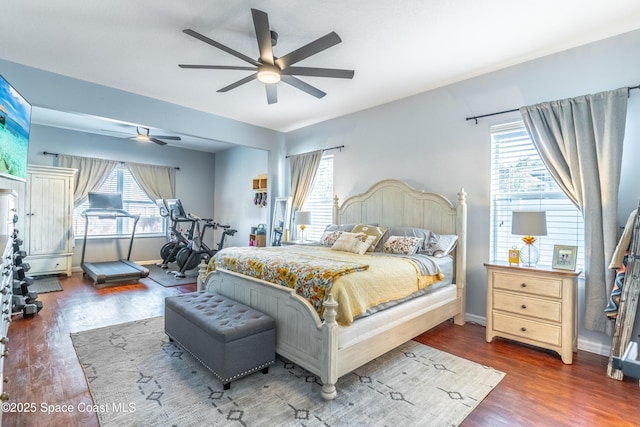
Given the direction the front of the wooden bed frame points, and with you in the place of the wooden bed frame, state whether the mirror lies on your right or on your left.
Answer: on your right

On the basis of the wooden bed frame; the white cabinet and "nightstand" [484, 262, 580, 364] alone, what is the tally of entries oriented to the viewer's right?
0

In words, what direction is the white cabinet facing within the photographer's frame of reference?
facing the viewer

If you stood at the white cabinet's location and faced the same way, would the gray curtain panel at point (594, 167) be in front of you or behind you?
in front

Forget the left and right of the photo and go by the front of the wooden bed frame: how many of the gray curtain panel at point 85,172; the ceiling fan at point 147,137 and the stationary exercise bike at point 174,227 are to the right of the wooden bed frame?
3

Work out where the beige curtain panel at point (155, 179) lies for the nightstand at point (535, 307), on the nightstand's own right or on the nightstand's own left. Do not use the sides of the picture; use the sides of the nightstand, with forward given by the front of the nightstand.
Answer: on the nightstand's own right

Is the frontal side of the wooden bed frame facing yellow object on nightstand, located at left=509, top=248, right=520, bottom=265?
no

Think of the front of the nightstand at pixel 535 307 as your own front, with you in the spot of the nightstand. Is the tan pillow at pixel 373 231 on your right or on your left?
on your right

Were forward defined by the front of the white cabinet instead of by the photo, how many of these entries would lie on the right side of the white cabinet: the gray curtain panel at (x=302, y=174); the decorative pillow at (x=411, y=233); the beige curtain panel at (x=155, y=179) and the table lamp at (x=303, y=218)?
0

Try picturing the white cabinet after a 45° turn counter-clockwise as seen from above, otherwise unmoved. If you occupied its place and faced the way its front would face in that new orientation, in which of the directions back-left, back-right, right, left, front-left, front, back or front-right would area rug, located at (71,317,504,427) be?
front-right

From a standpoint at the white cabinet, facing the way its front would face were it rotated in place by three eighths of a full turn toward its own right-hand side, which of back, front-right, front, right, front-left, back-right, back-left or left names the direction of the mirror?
back

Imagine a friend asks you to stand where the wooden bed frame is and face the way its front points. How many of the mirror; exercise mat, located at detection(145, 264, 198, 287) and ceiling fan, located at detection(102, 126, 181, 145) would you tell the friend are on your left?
0

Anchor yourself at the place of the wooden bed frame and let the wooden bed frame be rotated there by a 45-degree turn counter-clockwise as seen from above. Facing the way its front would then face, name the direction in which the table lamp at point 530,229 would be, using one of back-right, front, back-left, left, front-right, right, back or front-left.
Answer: left

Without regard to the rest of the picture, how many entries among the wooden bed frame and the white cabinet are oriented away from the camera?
0

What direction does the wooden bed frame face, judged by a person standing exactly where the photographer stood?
facing the viewer and to the left of the viewer

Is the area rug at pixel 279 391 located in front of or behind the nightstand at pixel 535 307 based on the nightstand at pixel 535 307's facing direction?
in front

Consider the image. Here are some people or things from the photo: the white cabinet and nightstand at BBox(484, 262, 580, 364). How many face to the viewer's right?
0
